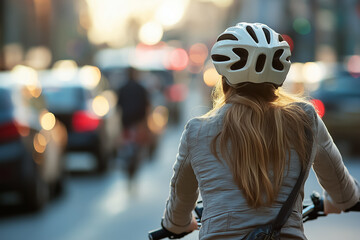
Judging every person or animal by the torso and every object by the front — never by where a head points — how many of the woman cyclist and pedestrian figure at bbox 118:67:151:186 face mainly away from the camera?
2

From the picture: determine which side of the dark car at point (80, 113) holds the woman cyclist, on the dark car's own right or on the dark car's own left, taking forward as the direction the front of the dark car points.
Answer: on the dark car's own right

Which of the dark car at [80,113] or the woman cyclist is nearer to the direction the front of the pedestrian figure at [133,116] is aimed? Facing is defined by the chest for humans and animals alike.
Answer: the dark car

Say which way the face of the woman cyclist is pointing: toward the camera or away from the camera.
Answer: away from the camera

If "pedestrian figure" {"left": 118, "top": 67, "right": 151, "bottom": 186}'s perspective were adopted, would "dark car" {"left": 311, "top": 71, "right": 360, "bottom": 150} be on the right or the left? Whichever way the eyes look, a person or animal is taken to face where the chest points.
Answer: on its right

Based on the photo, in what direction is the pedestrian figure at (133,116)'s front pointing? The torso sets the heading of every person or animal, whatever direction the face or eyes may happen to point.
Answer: away from the camera

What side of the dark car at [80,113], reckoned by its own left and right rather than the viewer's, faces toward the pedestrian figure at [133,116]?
right

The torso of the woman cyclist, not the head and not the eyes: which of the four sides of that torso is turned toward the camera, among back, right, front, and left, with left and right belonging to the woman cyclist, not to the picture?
back

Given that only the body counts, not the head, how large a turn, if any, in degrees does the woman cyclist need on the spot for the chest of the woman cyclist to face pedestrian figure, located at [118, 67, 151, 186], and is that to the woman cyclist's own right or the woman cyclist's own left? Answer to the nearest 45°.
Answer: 0° — they already face it

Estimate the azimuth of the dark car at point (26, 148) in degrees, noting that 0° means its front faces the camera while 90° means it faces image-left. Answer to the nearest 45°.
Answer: approximately 225°
